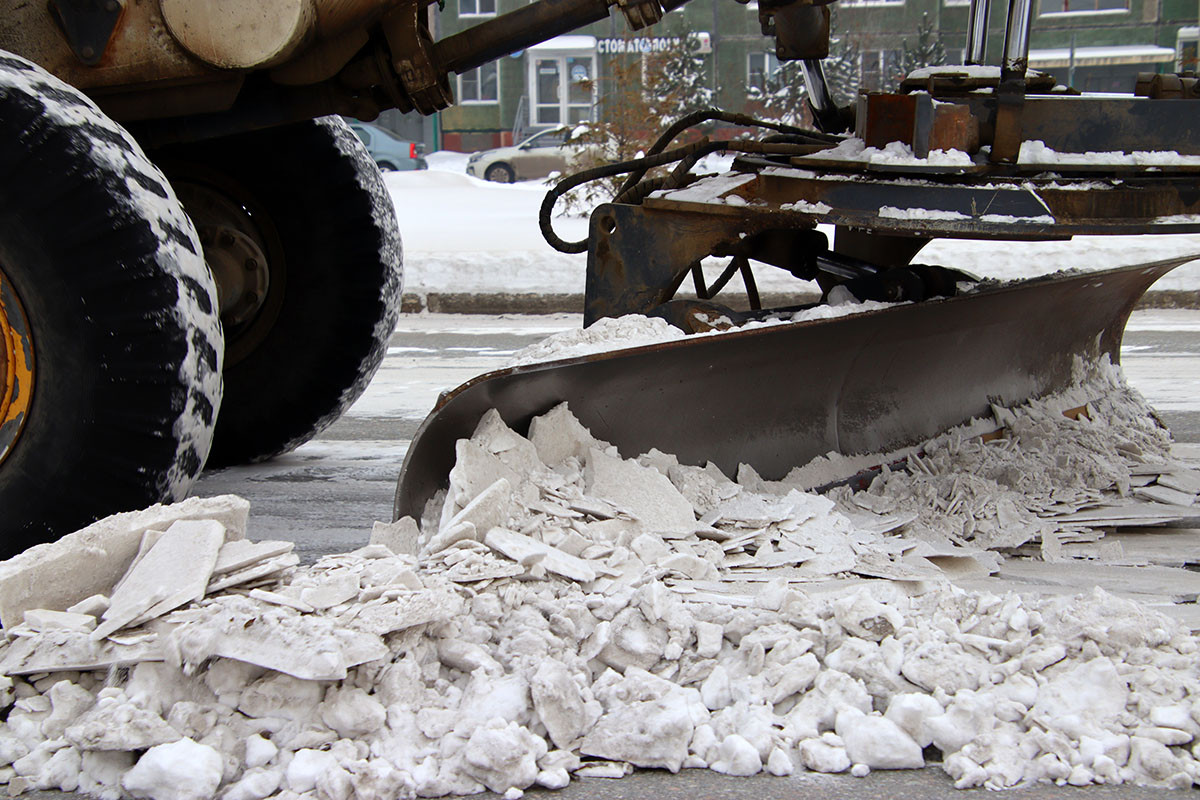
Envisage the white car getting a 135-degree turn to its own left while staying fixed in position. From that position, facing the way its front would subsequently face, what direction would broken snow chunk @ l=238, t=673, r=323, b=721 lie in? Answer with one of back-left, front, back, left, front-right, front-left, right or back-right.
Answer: front-right

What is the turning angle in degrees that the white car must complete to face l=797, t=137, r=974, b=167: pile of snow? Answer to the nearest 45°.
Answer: approximately 90° to its left

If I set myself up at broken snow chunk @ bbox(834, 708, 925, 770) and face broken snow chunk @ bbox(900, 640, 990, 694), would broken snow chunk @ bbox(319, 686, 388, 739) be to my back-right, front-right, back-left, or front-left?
back-left

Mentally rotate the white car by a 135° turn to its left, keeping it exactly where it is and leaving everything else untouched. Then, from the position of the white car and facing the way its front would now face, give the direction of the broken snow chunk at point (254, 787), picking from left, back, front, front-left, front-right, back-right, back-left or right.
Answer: front-right

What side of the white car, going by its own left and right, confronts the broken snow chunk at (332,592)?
left

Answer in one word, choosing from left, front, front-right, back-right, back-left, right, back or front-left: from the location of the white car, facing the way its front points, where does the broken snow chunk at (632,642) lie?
left

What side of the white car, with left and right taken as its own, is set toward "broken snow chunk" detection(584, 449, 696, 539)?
left

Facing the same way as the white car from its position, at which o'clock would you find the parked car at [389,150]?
The parked car is roughly at 12 o'clock from the white car.

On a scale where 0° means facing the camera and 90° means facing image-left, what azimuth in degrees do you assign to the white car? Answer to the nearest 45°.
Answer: approximately 90°

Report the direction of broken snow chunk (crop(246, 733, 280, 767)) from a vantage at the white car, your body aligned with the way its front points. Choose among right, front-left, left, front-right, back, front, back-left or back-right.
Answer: left

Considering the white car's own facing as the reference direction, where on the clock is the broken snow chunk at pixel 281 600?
The broken snow chunk is roughly at 9 o'clock from the white car.

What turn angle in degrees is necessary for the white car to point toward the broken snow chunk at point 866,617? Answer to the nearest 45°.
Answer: approximately 90° to its left

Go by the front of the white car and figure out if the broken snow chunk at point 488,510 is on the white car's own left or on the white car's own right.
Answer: on the white car's own left
